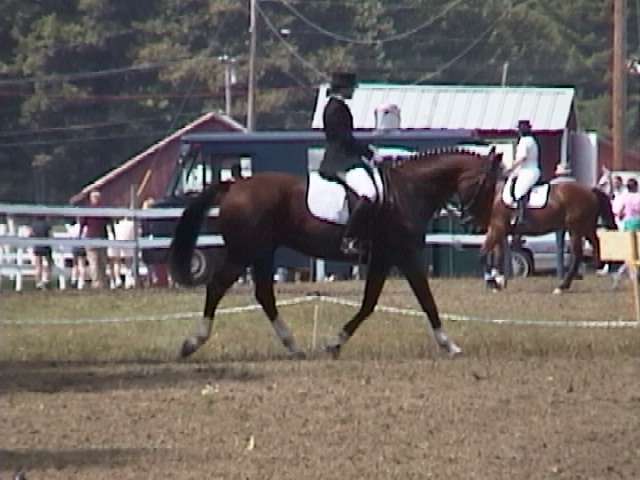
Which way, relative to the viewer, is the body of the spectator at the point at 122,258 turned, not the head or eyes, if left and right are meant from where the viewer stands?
facing the viewer

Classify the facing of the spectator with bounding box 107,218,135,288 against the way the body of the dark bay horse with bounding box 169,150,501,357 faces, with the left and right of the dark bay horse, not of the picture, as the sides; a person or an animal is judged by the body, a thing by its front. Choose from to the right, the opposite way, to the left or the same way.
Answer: to the right

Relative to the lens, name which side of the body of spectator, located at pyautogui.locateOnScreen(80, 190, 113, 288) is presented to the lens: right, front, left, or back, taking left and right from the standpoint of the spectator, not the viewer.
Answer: front

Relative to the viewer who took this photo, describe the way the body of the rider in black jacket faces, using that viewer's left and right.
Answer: facing to the right of the viewer

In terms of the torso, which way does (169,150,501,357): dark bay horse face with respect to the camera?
to the viewer's right

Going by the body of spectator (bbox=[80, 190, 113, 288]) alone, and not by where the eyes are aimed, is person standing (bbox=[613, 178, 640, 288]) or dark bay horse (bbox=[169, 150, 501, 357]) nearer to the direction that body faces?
the dark bay horse

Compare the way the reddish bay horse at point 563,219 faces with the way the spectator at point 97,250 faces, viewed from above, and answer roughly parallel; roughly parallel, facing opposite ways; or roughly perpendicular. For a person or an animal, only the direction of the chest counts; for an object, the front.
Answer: roughly perpendicular
